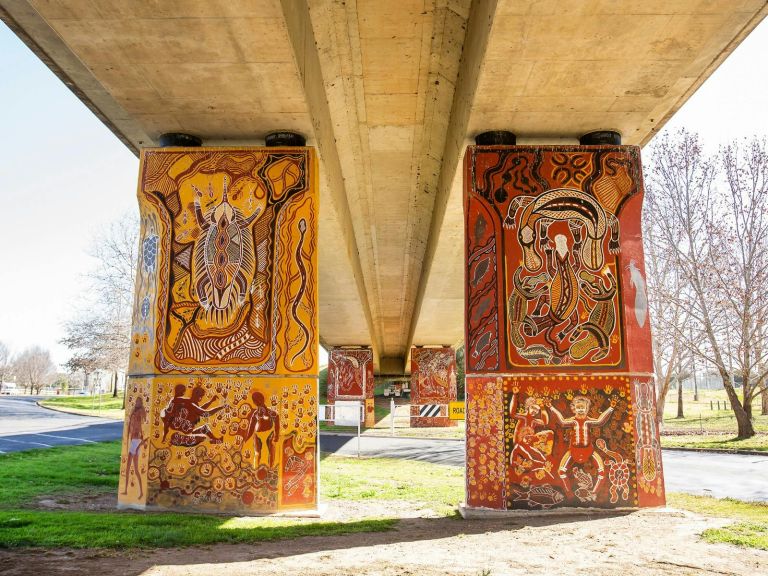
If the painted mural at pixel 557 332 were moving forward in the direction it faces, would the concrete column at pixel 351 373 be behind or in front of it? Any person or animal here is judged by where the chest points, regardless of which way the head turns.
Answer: behind

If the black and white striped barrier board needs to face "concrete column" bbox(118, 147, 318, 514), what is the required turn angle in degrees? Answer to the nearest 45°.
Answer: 0° — it already faces it

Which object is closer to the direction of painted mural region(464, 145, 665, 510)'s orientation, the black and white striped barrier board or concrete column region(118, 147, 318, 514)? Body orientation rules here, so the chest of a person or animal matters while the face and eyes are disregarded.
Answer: the concrete column

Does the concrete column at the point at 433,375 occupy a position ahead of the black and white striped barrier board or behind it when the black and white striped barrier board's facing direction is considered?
behind

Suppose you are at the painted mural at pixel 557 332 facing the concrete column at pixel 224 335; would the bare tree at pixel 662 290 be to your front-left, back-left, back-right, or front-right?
back-right

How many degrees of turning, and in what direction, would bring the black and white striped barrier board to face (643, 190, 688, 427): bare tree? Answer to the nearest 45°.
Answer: approximately 90° to its left

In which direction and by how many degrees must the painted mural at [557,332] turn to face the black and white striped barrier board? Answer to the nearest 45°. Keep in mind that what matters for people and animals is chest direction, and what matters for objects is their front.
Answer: approximately 180°

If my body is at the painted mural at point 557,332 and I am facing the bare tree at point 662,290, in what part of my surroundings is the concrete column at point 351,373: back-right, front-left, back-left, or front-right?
front-left

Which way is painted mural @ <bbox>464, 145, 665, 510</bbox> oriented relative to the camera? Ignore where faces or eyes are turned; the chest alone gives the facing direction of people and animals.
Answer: toward the camera

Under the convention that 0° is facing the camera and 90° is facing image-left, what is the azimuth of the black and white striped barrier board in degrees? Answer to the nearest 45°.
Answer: approximately 0°

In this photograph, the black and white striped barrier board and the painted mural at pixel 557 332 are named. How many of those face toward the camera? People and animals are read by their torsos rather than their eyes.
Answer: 2

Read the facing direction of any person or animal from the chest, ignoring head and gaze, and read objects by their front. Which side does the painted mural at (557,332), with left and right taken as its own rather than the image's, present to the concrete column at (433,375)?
back

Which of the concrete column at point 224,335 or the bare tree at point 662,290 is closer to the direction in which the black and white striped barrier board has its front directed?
the concrete column

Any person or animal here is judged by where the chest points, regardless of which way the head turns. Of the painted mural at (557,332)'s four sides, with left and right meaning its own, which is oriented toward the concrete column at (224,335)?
right
